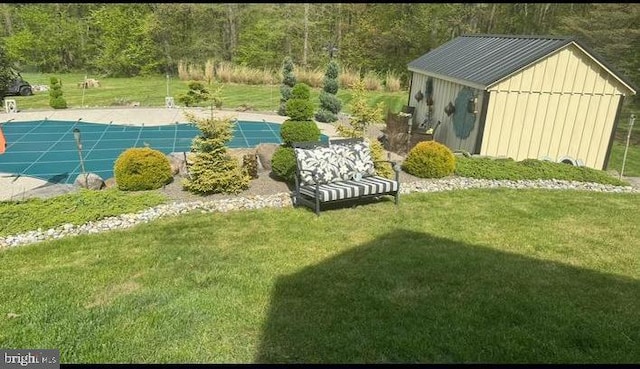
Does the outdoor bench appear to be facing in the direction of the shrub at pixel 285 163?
no

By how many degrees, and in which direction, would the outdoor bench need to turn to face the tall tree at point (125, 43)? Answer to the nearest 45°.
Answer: approximately 180°

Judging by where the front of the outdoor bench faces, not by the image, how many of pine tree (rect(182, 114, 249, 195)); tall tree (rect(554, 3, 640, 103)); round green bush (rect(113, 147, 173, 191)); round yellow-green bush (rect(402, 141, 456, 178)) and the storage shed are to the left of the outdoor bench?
3

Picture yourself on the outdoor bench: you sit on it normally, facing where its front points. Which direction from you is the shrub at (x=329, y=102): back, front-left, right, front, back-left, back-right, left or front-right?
back-left

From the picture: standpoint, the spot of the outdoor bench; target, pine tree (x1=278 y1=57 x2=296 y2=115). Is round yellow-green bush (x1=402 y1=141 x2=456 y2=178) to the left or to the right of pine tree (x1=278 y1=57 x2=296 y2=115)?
right

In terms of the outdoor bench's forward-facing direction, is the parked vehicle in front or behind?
behind

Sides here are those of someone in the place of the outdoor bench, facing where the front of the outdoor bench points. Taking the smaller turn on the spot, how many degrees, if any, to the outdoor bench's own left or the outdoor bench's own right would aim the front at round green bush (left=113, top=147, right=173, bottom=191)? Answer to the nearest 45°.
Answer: approximately 135° to the outdoor bench's own right

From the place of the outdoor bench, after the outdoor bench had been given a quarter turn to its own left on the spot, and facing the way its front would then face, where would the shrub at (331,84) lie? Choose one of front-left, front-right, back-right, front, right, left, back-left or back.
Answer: front-left

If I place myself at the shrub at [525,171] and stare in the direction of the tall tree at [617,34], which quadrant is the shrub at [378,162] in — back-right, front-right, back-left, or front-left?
back-left

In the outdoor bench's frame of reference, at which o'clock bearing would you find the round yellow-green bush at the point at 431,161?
The round yellow-green bush is roughly at 9 o'clock from the outdoor bench.

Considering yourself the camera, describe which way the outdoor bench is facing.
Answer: facing the viewer and to the right of the viewer

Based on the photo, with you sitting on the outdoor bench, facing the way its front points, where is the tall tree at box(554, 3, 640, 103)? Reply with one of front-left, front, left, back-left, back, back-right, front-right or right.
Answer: left

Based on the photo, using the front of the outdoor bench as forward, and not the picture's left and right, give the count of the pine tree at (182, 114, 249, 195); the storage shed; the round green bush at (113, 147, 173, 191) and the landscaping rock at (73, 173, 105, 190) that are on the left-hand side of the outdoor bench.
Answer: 1

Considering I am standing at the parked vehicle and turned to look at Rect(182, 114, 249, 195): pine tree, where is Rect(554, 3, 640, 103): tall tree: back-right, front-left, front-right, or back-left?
front-left

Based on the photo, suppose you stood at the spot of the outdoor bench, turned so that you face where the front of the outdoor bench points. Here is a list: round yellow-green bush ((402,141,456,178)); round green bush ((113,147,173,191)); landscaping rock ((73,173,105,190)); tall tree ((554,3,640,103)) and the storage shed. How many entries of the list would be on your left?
3

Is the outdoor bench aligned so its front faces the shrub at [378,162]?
no

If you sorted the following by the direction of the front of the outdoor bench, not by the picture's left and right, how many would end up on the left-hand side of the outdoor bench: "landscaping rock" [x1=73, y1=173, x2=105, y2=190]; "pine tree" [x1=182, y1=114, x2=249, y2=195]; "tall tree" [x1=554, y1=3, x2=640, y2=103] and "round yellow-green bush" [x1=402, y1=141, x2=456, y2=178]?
2

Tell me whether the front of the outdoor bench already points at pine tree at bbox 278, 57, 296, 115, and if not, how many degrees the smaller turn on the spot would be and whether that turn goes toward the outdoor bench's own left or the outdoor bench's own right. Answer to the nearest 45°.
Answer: approximately 135° to the outdoor bench's own left

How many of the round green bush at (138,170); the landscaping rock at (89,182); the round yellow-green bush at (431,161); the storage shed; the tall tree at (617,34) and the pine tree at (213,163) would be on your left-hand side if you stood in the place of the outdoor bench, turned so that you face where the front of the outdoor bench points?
3

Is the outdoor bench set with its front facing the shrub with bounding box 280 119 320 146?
no
